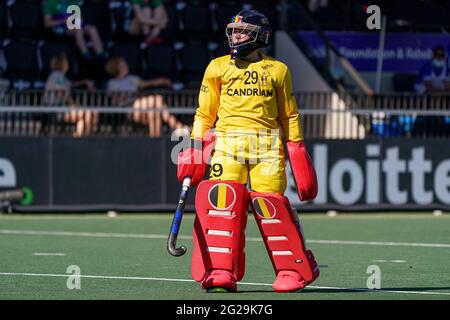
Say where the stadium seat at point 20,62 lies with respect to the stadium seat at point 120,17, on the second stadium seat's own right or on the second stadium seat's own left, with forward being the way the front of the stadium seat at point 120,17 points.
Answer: on the second stadium seat's own right

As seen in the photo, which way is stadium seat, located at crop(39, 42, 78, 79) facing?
toward the camera

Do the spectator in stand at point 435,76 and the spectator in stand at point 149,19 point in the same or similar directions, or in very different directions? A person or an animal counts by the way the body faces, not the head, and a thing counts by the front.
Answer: same or similar directions

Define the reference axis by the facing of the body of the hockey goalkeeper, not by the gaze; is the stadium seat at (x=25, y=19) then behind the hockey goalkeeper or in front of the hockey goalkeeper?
behind

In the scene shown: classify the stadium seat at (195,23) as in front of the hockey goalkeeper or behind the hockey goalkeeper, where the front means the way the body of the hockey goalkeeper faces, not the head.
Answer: behind

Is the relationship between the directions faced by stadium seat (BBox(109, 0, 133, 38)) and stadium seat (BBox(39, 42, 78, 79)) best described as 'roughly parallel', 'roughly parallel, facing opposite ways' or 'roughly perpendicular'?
roughly parallel

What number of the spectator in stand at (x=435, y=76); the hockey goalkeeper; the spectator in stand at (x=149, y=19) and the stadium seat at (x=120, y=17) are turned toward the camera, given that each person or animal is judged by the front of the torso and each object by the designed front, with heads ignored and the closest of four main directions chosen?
4

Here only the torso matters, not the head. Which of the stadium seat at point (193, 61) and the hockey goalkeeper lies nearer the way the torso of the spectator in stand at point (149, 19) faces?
the hockey goalkeeper

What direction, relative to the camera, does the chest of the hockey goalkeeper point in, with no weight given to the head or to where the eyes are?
toward the camera

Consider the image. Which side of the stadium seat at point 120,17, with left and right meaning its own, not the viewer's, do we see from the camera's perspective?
front

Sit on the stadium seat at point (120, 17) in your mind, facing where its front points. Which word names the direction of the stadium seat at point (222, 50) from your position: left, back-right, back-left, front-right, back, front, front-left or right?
left
